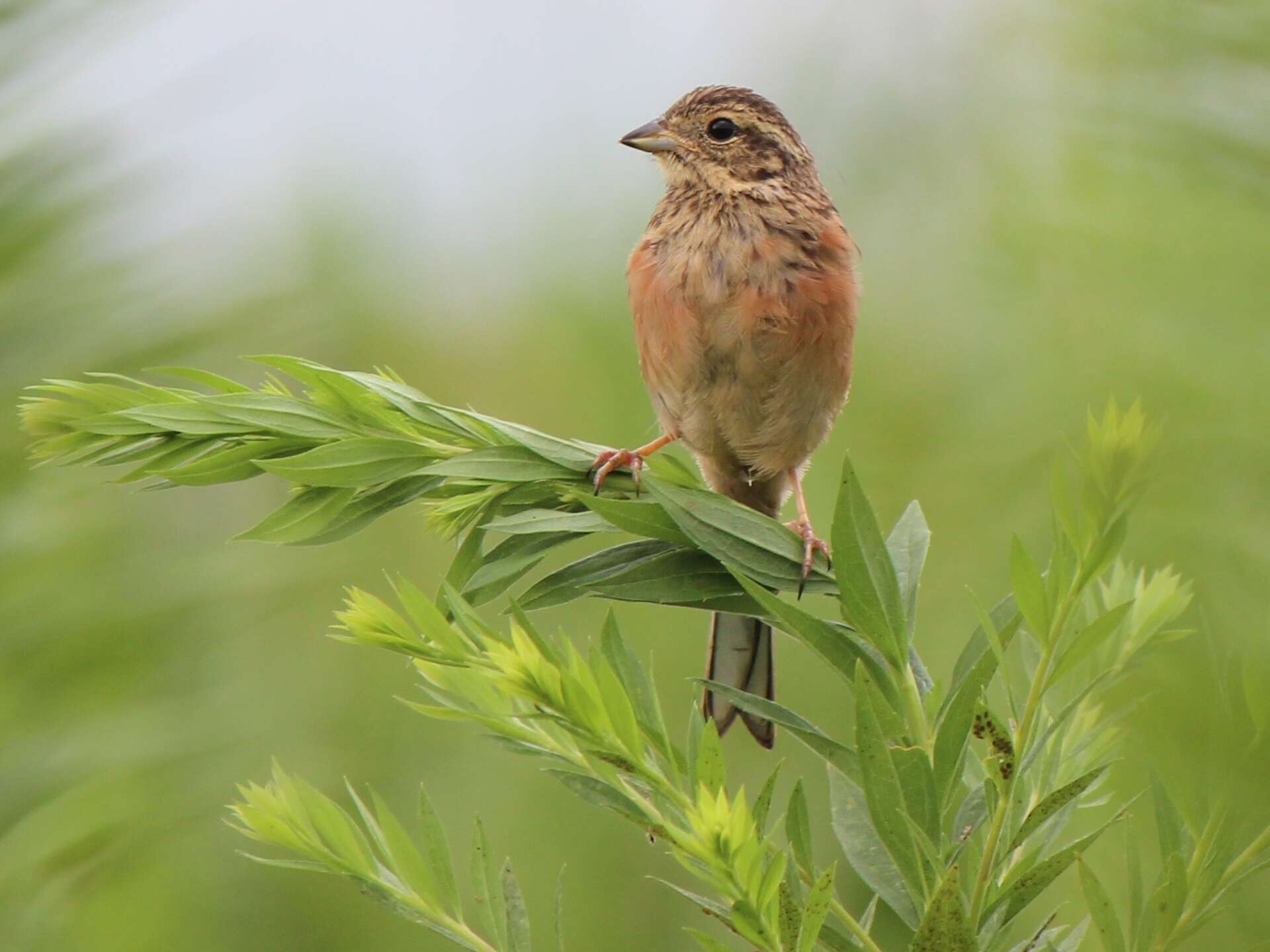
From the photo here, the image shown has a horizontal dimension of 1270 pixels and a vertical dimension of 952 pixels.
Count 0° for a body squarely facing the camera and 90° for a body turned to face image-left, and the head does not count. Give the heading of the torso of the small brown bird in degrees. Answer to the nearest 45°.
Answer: approximately 0°
